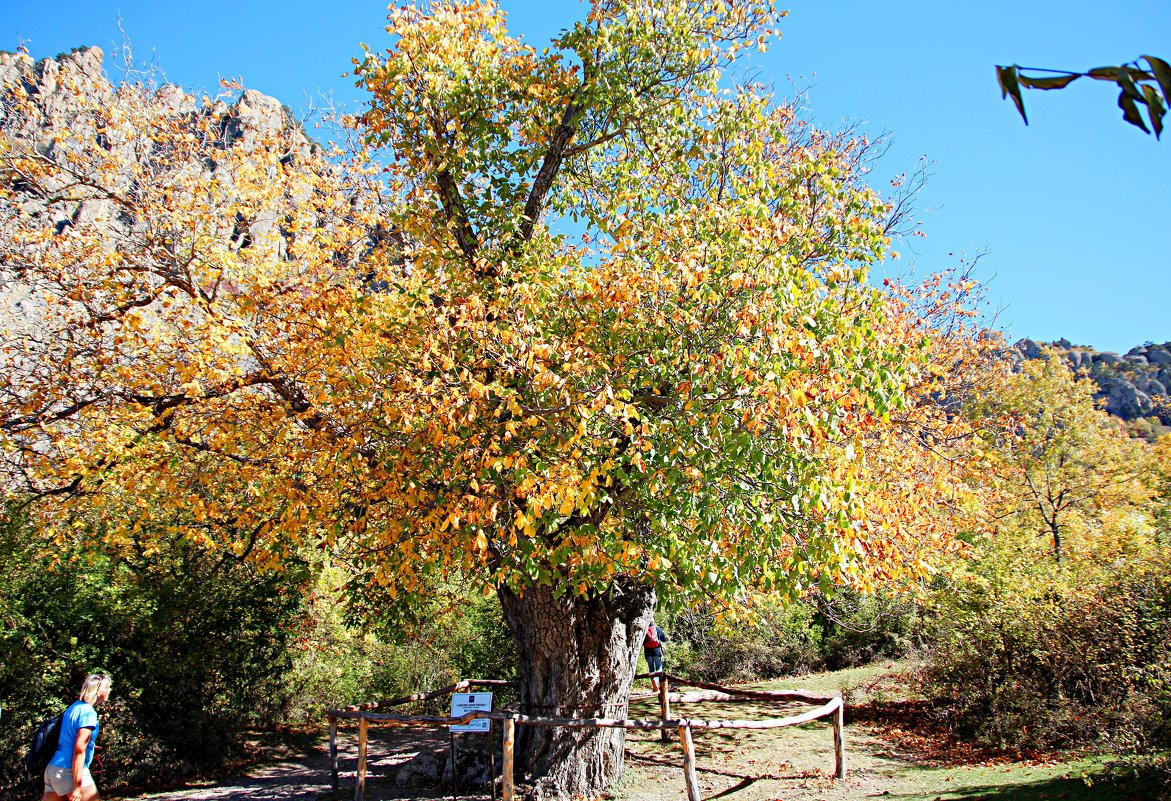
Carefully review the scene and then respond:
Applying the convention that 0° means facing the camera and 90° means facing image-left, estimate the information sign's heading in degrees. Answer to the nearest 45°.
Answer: approximately 0°

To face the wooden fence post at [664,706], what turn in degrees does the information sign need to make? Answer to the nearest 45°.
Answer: approximately 135° to its left

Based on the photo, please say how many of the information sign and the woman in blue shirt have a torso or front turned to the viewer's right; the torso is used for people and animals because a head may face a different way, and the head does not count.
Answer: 1

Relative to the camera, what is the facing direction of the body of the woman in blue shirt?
to the viewer's right

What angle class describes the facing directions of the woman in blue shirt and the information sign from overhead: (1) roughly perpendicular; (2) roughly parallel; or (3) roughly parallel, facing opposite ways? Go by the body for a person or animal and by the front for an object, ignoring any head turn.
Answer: roughly perpendicular

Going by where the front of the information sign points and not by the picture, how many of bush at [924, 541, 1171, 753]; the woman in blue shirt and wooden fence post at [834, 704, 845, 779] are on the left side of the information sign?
2

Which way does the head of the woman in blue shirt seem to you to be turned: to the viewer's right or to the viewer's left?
to the viewer's right

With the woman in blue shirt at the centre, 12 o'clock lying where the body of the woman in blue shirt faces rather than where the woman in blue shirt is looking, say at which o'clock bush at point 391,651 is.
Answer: The bush is roughly at 10 o'clock from the woman in blue shirt.

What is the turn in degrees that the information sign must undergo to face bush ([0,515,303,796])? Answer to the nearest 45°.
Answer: approximately 135° to its right

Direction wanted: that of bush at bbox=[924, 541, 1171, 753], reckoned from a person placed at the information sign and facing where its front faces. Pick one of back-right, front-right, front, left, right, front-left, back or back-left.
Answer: left

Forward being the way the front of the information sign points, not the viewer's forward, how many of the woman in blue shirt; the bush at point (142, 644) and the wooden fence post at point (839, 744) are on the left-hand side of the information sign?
1
